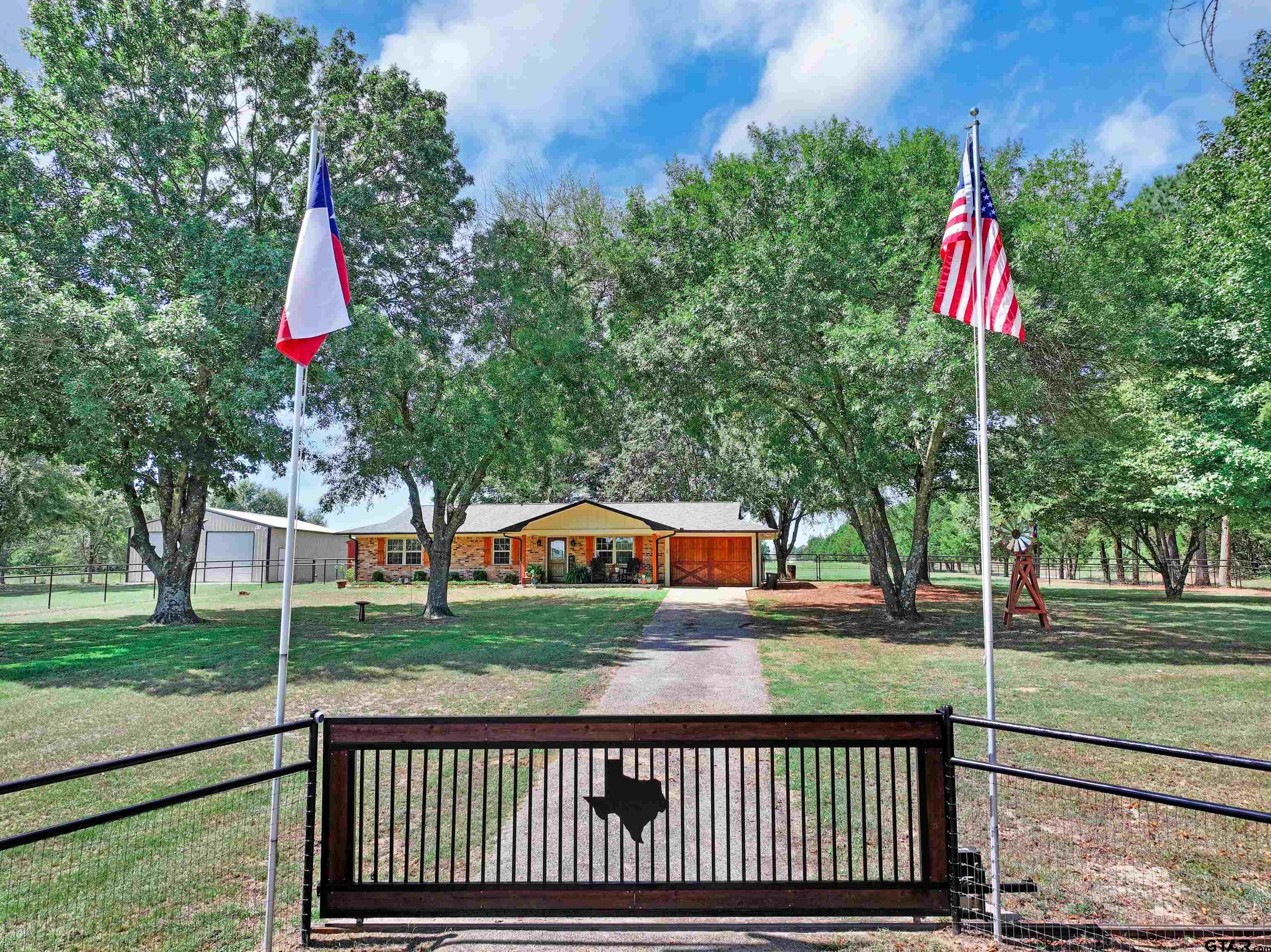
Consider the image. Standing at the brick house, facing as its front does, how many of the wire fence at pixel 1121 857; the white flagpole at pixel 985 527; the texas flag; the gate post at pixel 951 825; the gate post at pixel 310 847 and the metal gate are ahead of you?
6

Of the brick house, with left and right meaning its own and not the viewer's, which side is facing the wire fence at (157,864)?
front

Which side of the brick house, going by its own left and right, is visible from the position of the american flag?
front

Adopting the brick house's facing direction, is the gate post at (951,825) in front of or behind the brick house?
in front

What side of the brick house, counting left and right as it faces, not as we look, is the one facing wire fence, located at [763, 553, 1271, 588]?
left

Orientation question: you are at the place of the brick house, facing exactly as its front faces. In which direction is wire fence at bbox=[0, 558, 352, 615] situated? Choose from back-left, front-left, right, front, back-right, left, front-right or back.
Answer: right

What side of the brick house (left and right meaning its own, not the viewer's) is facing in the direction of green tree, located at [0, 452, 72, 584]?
right

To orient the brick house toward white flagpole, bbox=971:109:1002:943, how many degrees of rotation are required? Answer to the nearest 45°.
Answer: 0° — it already faces it

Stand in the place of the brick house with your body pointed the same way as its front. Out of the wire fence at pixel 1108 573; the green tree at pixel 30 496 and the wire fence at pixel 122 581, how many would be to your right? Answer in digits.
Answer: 2

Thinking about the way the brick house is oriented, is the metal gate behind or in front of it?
in front

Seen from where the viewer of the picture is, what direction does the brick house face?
facing the viewer

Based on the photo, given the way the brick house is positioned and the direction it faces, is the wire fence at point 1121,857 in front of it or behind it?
in front

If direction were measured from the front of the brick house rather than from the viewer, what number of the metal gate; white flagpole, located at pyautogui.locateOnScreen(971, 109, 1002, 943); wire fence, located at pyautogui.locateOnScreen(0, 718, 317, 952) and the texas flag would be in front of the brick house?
4
